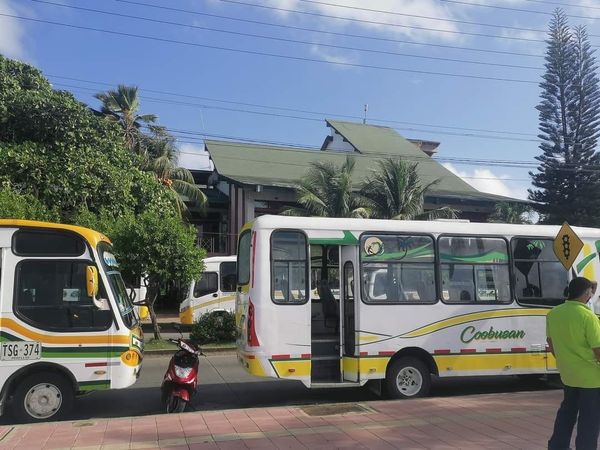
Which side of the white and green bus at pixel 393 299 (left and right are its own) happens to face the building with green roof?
left

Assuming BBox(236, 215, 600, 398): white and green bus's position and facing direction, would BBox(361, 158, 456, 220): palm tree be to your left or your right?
on your left

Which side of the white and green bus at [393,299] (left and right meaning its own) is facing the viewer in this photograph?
right

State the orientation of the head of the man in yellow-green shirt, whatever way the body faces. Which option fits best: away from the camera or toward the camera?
away from the camera

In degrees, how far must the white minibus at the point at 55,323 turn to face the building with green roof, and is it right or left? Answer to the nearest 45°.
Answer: approximately 45° to its left

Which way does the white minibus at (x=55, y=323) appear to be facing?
to the viewer's right
